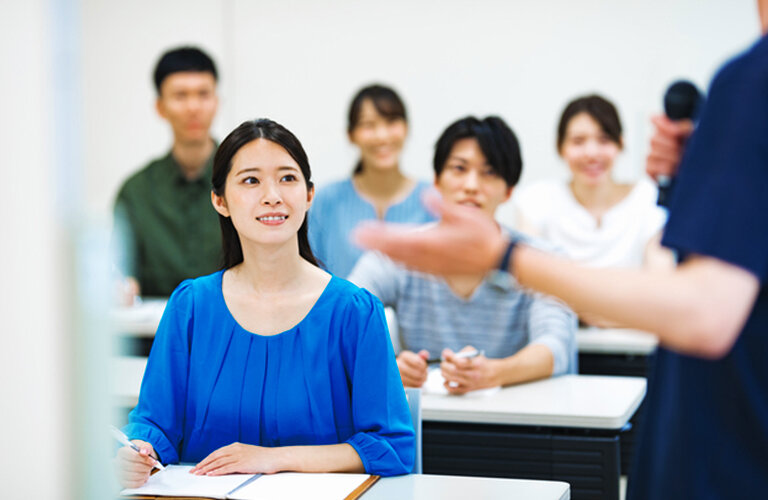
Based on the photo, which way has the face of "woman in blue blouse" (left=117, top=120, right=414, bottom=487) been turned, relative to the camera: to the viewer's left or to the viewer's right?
to the viewer's right

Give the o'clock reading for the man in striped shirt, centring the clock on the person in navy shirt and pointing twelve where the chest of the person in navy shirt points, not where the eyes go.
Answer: The man in striped shirt is roughly at 1 o'clock from the person in navy shirt.

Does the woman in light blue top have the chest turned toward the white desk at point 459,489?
yes

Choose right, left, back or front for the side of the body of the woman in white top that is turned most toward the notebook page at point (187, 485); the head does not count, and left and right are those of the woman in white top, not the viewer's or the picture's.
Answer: front

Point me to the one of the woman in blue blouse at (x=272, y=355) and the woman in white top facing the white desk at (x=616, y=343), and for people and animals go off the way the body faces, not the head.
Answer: the woman in white top

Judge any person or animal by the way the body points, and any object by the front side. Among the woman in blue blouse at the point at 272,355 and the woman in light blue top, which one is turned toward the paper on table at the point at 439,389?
the woman in light blue top

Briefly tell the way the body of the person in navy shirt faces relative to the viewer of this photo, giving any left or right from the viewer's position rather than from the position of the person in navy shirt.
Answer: facing away from the viewer and to the left of the viewer

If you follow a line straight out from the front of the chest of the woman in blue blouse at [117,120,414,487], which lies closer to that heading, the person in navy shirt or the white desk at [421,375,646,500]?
the person in navy shirt

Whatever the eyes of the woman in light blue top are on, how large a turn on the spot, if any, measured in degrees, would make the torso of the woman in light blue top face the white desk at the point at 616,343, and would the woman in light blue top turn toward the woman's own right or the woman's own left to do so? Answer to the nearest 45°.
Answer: approximately 45° to the woman's own left

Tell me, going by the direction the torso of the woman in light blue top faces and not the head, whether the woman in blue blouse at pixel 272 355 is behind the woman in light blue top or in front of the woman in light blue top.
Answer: in front
